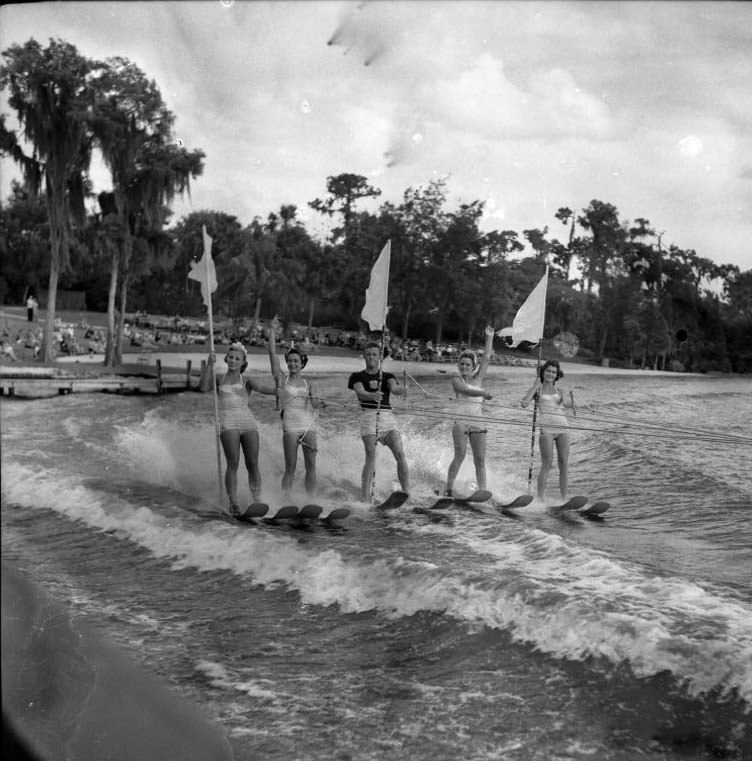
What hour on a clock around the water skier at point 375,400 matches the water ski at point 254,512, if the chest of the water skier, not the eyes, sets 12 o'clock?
The water ski is roughly at 2 o'clock from the water skier.

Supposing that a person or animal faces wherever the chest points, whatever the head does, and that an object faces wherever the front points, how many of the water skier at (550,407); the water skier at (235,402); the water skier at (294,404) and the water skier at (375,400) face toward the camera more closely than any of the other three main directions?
4

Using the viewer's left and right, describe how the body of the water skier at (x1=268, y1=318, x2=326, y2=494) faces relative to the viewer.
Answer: facing the viewer

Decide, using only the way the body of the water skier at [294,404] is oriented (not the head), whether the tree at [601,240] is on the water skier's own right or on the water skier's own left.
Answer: on the water skier's own left

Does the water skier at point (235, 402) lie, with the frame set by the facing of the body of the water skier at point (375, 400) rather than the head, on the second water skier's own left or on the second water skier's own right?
on the second water skier's own right

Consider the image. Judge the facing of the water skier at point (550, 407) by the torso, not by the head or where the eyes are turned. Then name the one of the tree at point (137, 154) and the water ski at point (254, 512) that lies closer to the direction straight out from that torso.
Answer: the water ski

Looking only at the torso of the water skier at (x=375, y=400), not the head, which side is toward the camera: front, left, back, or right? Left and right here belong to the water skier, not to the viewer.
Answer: front

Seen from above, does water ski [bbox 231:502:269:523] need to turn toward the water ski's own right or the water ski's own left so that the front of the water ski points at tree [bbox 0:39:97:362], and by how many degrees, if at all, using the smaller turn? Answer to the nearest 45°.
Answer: approximately 135° to the water ski's own left

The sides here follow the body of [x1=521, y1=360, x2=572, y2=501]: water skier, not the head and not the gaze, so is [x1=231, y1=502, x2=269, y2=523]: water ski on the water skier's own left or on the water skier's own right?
on the water skier's own right

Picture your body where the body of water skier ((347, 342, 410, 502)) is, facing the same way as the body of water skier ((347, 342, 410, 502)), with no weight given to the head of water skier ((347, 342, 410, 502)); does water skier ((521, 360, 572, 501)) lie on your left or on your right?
on your left

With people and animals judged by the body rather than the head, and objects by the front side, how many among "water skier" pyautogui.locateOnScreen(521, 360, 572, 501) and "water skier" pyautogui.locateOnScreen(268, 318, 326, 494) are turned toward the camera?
2

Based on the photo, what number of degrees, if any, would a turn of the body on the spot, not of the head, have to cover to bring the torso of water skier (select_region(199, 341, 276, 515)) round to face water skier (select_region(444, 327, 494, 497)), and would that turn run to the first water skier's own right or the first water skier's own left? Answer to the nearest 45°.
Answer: approximately 90° to the first water skier's own left

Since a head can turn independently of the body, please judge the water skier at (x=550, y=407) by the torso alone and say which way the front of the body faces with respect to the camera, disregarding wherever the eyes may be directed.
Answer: toward the camera
